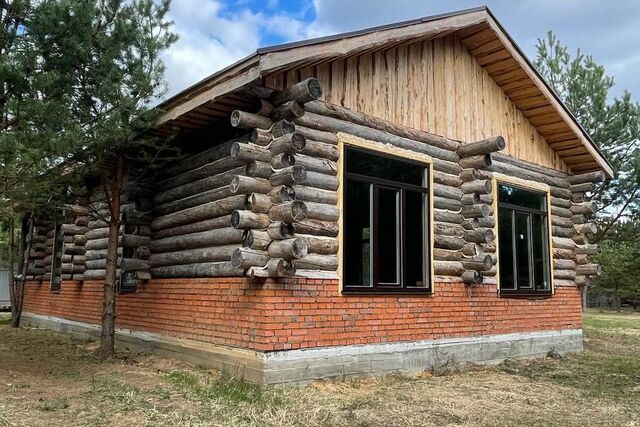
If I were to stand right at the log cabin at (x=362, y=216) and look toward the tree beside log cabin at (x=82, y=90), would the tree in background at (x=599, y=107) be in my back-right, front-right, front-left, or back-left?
back-right
